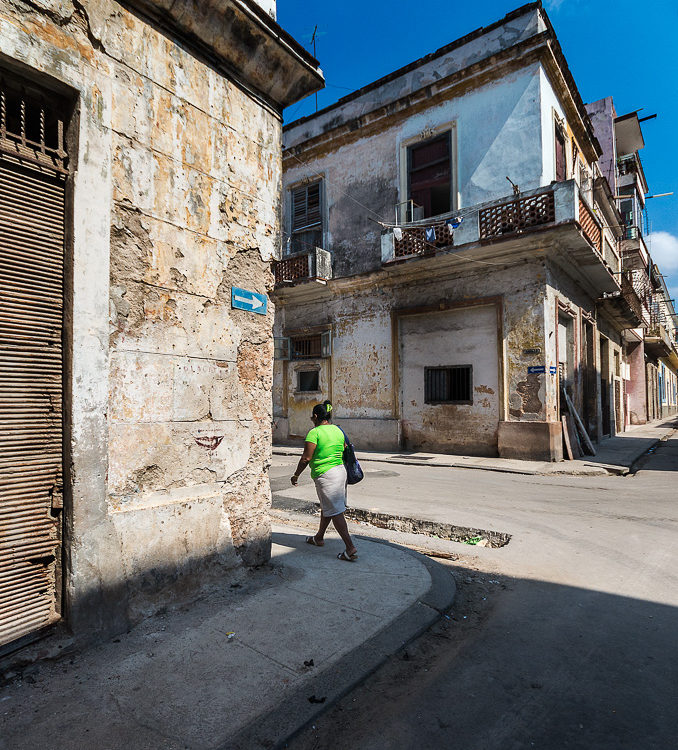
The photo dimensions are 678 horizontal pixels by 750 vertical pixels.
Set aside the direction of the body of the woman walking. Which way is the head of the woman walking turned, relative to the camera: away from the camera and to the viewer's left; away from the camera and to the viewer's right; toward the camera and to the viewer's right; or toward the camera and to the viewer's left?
away from the camera and to the viewer's left

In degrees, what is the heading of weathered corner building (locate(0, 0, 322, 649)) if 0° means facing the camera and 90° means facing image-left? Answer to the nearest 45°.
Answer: approximately 315°

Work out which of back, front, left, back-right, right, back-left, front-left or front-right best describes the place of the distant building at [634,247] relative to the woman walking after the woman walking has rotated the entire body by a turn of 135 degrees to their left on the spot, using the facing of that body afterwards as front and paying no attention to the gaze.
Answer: back-left

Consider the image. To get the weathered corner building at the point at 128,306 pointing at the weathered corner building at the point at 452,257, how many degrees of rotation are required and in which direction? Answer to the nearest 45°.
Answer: approximately 90° to its left

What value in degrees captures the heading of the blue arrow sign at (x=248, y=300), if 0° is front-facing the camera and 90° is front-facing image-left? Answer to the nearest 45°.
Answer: approximately 315°

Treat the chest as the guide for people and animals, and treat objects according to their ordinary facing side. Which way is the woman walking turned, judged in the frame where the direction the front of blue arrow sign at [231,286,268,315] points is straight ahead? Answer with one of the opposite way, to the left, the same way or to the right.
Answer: the opposite way

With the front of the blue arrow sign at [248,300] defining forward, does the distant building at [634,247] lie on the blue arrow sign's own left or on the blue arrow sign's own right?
on the blue arrow sign's own left

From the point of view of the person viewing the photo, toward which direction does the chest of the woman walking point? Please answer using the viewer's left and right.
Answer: facing away from the viewer and to the left of the viewer
